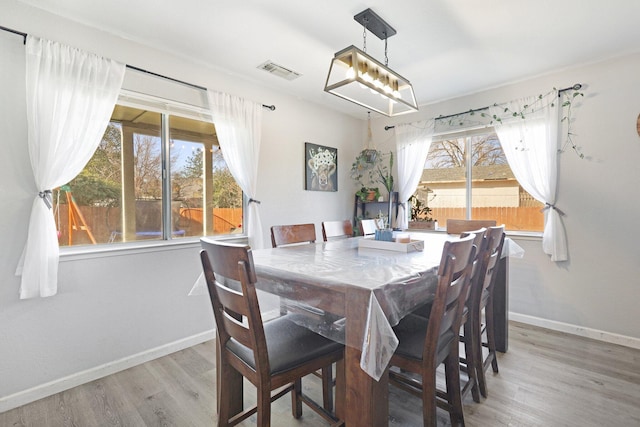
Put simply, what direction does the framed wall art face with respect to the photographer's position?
facing the viewer and to the right of the viewer

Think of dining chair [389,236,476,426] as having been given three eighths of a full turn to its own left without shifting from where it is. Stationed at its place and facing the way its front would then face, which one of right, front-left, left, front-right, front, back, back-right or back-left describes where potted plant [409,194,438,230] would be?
back

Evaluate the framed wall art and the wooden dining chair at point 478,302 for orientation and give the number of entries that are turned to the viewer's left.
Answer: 1

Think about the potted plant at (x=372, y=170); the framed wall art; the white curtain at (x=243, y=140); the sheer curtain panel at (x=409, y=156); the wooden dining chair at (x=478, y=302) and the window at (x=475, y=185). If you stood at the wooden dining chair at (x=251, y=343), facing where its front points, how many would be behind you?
0

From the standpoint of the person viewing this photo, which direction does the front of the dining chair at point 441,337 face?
facing away from the viewer and to the left of the viewer

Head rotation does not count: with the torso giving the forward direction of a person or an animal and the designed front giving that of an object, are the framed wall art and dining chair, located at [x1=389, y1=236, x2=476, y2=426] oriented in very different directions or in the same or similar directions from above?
very different directions

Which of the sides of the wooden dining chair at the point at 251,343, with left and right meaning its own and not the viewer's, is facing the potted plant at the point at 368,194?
front

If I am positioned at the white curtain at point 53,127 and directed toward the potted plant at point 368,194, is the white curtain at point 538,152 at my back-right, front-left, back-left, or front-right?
front-right

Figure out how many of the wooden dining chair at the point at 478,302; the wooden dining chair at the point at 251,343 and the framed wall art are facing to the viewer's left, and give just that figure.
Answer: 1

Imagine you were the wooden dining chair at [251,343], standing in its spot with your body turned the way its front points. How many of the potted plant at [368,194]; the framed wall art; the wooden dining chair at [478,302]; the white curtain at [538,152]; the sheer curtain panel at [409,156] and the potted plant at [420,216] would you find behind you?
0

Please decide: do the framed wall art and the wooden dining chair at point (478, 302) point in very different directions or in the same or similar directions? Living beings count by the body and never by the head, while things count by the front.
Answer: very different directions

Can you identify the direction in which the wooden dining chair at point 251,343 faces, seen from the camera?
facing away from the viewer and to the right of the viewer

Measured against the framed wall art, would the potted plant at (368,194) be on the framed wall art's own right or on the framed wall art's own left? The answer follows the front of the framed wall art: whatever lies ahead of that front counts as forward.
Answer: on the framed wall art's own left

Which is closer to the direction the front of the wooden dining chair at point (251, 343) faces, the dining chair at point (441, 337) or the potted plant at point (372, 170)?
the potted plant

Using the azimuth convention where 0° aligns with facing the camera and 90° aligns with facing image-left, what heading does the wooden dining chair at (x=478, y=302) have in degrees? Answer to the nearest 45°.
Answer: approximately 90°

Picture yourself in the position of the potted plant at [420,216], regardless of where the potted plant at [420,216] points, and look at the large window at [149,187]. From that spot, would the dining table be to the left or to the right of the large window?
left

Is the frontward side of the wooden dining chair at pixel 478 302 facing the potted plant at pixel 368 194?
no

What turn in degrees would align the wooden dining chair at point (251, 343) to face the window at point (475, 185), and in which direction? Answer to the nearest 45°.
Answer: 0° — it already faces it
